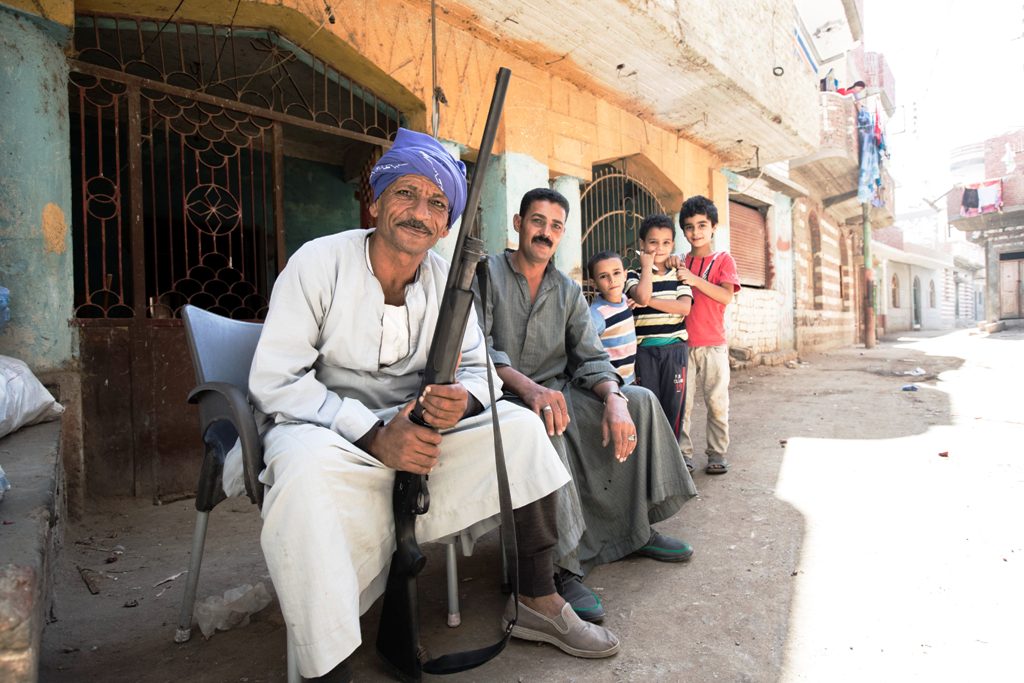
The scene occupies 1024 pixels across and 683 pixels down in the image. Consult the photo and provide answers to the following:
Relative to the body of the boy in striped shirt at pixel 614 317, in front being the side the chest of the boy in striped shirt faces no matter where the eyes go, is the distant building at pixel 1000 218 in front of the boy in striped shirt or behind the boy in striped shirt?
behind

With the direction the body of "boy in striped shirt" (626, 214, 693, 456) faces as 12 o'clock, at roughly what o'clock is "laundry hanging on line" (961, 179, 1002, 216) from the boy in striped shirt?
The laundry hanging on line is roughly at 7 o'clock from the boy in striped shirt.

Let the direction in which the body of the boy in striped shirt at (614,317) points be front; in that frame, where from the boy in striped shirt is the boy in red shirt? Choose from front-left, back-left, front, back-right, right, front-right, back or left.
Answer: back-left

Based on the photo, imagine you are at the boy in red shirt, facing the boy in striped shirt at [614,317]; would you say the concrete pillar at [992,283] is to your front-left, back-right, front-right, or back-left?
back-right

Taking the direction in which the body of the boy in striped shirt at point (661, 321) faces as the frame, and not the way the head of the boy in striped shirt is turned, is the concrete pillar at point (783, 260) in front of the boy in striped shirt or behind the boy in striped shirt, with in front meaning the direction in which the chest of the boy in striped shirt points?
behind

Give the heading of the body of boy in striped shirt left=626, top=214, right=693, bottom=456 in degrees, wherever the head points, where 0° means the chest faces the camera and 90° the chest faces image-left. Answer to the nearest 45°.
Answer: approximately 0°

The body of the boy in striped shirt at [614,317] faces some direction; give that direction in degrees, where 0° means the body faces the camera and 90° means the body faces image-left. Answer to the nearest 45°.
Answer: approximately 0°

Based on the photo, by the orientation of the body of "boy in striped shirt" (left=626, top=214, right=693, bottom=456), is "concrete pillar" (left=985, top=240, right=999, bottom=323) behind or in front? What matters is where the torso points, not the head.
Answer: behind

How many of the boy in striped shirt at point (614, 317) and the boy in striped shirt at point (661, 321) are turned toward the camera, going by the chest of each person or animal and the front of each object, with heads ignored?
2
